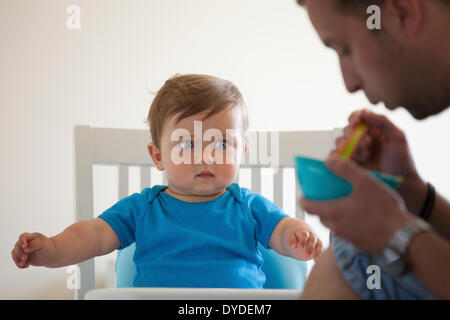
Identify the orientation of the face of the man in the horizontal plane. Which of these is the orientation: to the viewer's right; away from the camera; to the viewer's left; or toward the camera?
to the viewer's left

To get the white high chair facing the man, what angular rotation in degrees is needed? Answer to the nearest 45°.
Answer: approximately 45° to its left

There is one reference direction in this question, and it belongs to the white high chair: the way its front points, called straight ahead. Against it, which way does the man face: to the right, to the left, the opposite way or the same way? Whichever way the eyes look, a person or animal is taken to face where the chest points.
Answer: to the right

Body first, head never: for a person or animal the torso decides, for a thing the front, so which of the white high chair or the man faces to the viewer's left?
the man

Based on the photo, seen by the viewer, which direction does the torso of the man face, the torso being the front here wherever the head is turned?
to the viewer's left

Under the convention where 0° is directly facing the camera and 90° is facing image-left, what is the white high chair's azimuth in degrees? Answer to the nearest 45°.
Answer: approximately 0°
